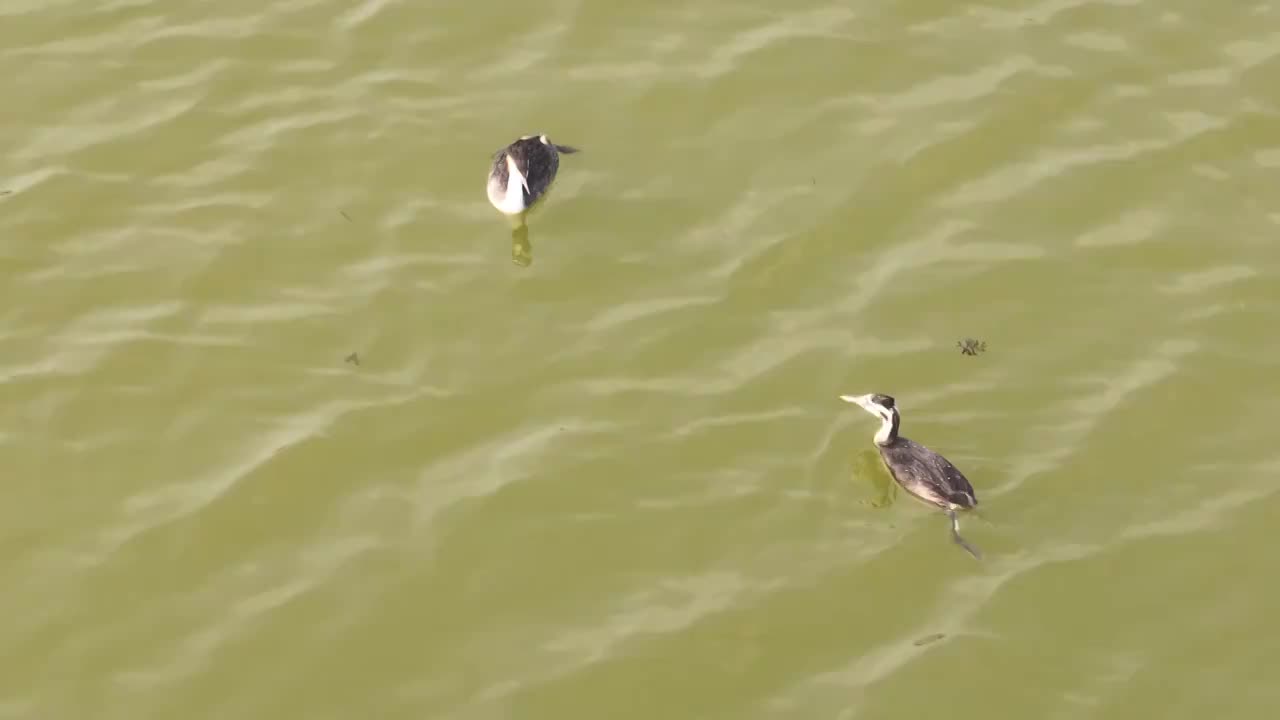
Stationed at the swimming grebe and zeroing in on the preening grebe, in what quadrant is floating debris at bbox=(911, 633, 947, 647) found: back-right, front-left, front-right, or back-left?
back-left

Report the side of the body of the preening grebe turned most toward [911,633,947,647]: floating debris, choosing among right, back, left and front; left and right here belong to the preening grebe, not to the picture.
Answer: left

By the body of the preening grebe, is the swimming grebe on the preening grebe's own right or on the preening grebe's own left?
on the preening grebe's own left

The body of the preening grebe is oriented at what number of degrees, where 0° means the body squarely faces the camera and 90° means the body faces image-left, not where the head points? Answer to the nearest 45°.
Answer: approximately 45°
